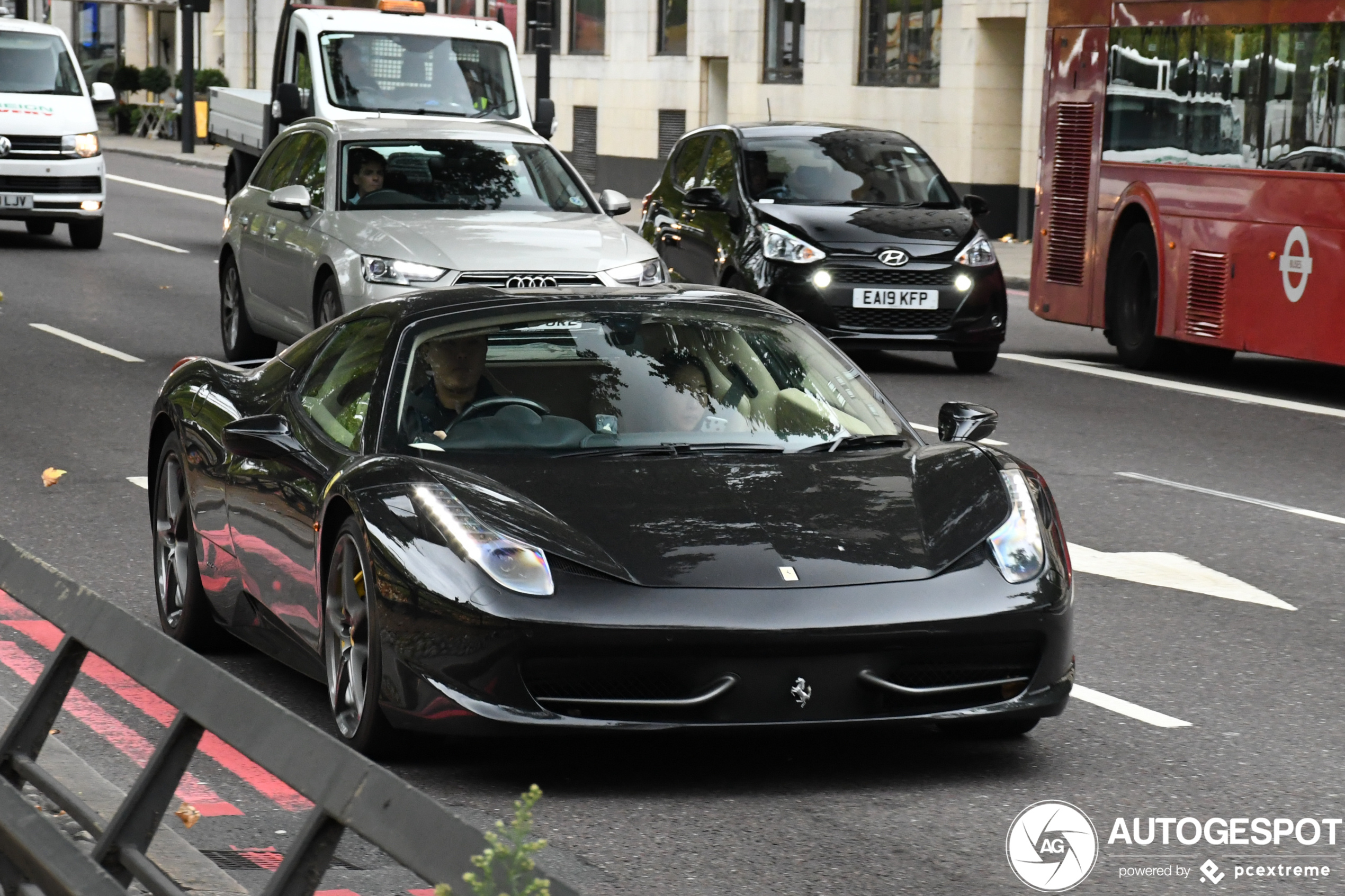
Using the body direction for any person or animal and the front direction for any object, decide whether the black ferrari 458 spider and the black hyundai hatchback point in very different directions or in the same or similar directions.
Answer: same or similar directions

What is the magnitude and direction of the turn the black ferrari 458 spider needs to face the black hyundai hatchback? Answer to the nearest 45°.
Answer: approximately 135° to its left

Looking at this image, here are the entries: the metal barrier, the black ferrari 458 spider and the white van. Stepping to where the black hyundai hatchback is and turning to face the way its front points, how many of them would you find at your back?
1

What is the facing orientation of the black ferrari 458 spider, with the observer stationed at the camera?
facing the viewer and to the right of the viewer

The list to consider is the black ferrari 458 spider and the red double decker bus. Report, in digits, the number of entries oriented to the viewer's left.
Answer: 0

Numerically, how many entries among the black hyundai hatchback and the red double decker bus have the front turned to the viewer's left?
0

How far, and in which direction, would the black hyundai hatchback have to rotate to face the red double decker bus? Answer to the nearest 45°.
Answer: approximately 45° to its left

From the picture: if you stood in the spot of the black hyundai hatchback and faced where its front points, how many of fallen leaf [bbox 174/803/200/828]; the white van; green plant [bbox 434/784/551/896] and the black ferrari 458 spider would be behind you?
1

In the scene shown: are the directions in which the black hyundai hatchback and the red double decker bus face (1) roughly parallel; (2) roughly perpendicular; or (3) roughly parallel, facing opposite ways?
roughly parallel

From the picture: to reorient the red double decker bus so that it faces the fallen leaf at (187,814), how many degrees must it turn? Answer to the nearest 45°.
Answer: approximately 45° to its right

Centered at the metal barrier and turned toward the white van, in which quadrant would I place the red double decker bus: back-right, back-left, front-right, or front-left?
front-right
